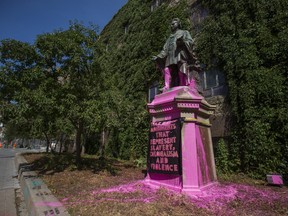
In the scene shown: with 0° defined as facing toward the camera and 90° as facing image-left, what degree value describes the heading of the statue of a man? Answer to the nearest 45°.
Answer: approximately 45°

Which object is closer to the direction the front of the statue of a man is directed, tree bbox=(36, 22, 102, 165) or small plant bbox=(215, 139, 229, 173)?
the tree

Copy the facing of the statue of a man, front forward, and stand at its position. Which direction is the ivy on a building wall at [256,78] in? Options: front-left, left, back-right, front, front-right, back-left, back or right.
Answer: back

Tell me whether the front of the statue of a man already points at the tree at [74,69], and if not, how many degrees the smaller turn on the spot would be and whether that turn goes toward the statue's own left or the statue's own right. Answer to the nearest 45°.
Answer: approximately 45° to the statue's own right

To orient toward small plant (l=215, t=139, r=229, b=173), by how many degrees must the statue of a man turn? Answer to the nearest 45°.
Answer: approximately 180°
